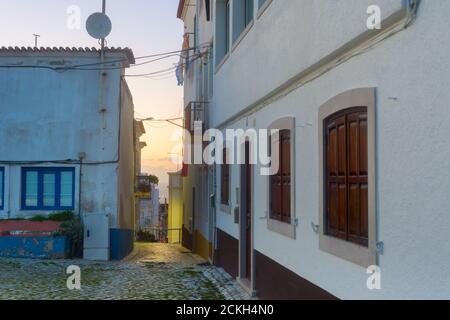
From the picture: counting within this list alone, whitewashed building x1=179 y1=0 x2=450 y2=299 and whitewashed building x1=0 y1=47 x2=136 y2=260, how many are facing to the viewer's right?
0

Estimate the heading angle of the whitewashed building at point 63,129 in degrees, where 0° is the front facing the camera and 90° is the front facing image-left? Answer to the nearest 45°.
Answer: approximately 0°

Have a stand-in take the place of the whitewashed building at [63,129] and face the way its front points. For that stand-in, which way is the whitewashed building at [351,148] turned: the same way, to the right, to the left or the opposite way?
to the right

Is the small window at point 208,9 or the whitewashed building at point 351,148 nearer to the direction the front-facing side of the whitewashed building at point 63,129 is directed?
the whitewashed building

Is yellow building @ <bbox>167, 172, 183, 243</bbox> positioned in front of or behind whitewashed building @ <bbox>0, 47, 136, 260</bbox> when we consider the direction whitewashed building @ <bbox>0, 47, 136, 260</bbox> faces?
behind
